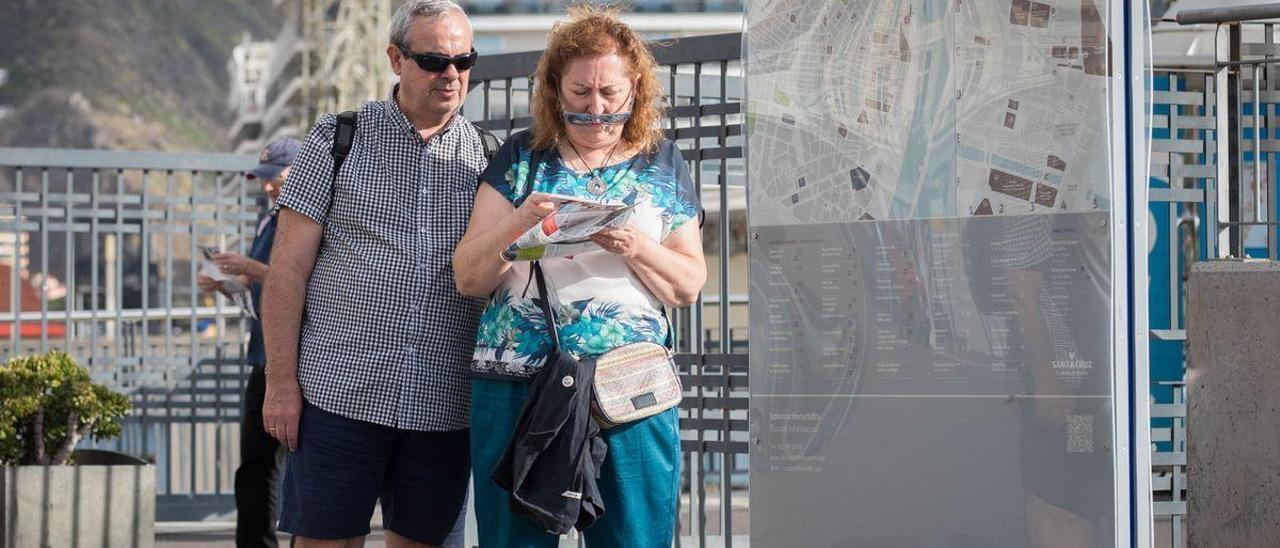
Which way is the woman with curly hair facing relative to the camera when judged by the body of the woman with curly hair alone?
toward the camera

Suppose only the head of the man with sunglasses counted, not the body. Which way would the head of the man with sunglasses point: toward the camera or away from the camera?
toward the camera

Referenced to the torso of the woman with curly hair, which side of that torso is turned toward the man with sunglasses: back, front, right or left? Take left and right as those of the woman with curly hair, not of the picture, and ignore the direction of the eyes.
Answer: right

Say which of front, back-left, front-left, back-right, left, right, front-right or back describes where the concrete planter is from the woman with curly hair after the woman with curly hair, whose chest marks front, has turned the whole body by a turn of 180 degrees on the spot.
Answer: front-left

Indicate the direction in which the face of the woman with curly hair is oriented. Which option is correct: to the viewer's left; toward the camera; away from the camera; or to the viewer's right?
toward the camera

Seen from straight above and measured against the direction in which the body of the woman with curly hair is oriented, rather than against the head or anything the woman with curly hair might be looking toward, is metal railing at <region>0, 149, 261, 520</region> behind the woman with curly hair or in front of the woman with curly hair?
behind
